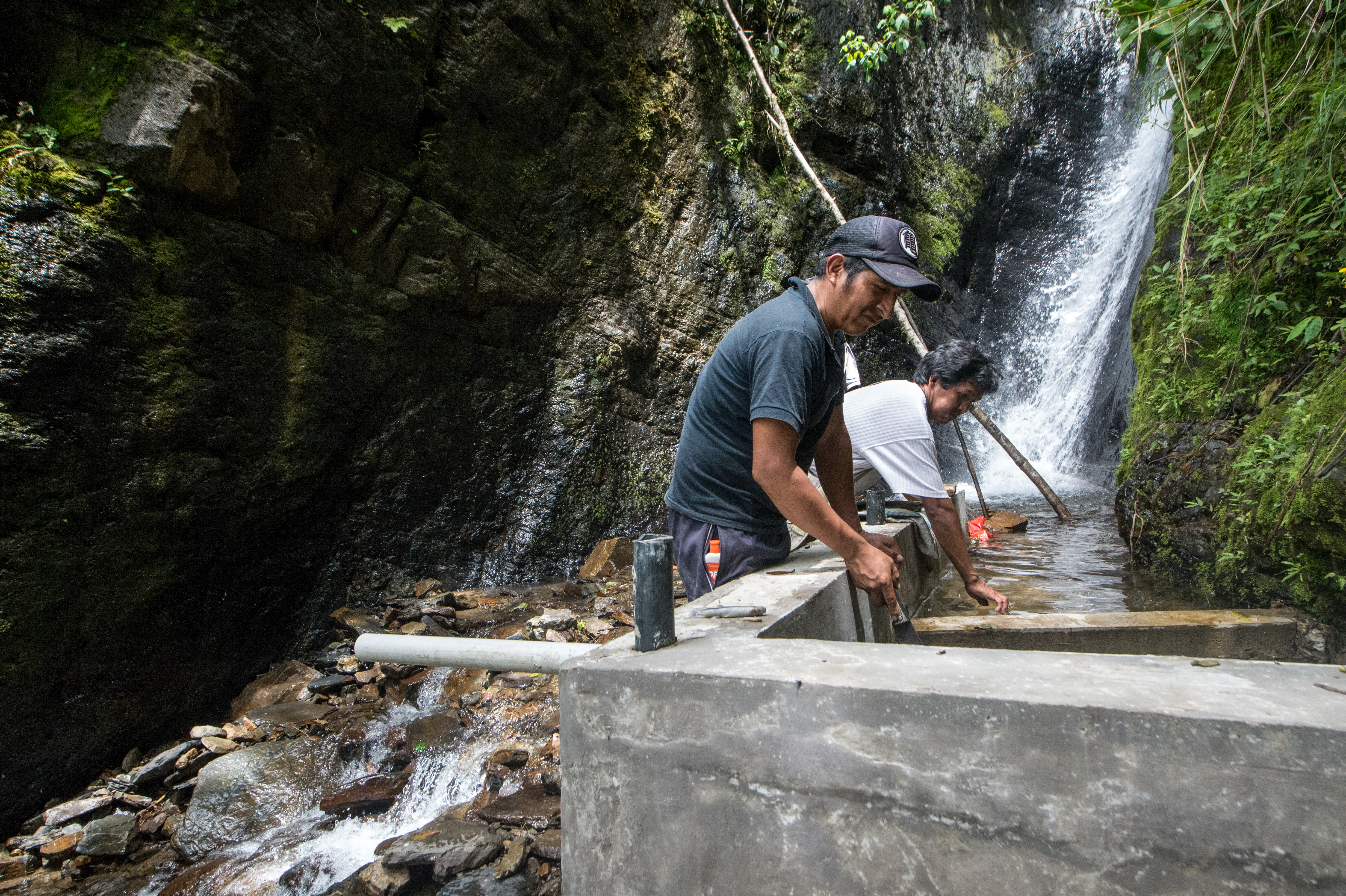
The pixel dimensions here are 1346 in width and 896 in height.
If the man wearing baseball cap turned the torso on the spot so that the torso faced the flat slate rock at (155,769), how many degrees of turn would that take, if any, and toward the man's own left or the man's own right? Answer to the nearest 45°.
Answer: approximately 180°

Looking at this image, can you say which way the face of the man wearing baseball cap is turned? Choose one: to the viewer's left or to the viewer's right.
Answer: to the viewer's right

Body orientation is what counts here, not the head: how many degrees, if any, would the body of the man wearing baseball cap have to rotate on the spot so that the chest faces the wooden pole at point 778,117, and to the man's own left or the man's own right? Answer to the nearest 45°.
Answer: approximately 90° to the man's own left

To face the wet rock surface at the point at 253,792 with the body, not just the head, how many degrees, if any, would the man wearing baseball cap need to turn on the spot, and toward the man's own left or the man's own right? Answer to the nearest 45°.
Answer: approximately 180°

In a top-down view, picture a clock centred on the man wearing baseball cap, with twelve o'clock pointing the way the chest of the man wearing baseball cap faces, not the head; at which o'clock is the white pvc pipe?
The white pvc pipe is roughly at 5 o'clock from the man wearing baseball cap.

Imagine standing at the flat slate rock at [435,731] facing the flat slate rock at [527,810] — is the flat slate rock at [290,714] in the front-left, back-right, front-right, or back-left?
back-right

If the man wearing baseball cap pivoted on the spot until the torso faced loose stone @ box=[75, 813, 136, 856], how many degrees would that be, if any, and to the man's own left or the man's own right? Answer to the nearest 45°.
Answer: approximately 180°

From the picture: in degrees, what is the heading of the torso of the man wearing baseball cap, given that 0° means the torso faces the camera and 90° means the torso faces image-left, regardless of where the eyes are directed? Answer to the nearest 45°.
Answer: approximately 270°

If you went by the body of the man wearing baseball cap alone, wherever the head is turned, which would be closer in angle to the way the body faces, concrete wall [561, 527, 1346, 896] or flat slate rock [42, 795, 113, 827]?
the concrete wall
